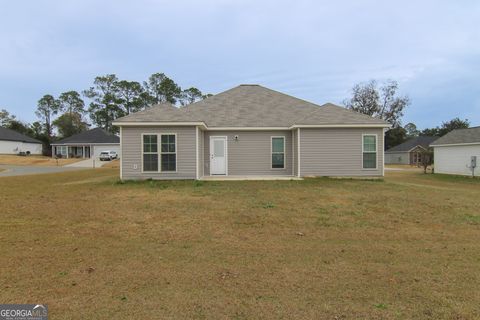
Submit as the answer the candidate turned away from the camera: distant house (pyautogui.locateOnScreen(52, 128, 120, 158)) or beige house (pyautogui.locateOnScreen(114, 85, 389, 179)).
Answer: the beige house

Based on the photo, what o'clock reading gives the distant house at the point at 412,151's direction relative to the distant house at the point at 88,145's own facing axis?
the distant house at the point at 412,151 is roughly at 10 o'clock from the distant house at the point at 88,145.

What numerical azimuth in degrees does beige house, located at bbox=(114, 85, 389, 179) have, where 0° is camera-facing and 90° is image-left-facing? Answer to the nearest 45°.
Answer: approximately 180°

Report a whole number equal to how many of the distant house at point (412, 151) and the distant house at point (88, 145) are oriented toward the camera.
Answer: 2

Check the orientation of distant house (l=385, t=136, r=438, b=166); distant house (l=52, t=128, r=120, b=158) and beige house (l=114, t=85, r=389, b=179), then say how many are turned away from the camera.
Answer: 1

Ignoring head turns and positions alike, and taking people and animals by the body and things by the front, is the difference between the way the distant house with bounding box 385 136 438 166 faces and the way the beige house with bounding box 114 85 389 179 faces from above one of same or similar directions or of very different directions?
very different directions

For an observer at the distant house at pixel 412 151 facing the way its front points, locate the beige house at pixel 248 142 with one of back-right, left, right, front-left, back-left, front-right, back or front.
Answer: front

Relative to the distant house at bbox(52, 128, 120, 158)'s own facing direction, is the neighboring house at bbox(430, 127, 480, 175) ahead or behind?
ahead

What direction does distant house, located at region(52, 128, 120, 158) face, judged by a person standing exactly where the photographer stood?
facing the viewer

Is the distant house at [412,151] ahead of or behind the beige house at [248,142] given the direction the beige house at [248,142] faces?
ahead

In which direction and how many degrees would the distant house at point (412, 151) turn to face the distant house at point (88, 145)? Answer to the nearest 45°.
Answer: approximately 45° to its right

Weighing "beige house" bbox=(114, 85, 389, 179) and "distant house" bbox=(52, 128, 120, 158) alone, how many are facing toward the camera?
1

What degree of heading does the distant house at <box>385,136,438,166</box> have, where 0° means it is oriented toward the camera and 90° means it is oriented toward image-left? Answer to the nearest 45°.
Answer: approximately 0°

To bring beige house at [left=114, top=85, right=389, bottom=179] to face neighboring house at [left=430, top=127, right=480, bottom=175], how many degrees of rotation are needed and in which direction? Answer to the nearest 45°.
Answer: approximately 45° to its right

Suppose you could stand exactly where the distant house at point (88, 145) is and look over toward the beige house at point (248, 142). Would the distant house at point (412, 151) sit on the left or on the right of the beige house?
left

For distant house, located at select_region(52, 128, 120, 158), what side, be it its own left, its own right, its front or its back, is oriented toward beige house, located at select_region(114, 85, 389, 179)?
front
